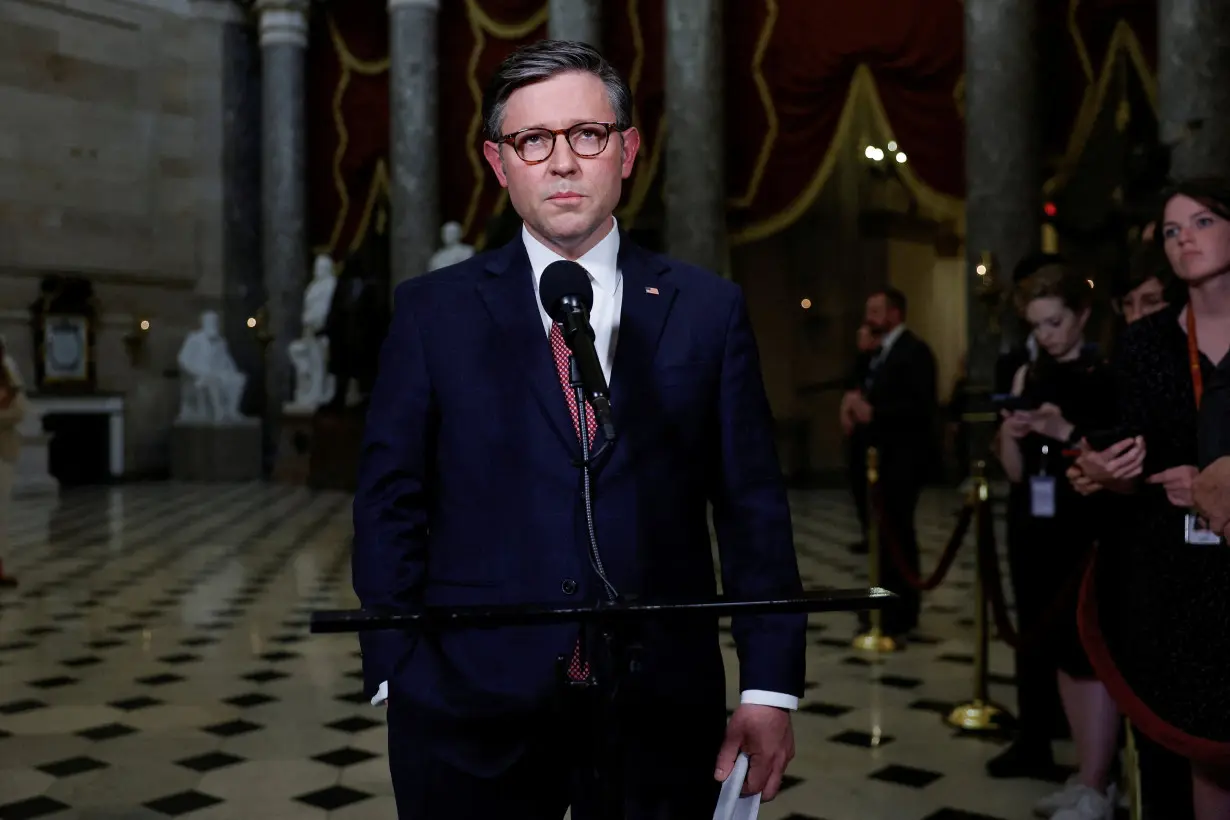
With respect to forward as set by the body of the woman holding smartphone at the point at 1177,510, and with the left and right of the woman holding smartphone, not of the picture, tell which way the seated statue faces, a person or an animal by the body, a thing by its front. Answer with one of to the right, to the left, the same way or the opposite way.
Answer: to the left

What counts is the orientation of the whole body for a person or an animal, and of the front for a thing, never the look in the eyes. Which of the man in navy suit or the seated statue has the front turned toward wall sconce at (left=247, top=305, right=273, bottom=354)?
the seated statue

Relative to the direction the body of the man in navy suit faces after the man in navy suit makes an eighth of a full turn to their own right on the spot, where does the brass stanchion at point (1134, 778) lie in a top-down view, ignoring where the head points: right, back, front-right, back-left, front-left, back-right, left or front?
back

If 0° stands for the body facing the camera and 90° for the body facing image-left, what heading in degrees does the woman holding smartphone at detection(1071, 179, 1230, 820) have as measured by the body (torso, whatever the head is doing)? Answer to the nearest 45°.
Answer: approximately 0°

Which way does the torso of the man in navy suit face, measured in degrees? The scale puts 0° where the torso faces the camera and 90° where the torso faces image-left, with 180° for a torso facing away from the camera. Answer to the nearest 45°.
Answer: approximately 0°

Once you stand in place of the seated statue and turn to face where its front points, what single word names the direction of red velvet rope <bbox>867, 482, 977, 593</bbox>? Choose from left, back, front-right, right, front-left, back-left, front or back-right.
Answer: front-right

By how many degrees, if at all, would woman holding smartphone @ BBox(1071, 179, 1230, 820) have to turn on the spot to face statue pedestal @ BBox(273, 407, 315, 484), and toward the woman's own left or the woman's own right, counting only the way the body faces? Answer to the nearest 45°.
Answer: approximately 135° to the woman's own right

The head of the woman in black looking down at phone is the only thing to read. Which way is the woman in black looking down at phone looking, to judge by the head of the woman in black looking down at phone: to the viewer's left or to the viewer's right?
to the viewer's left
